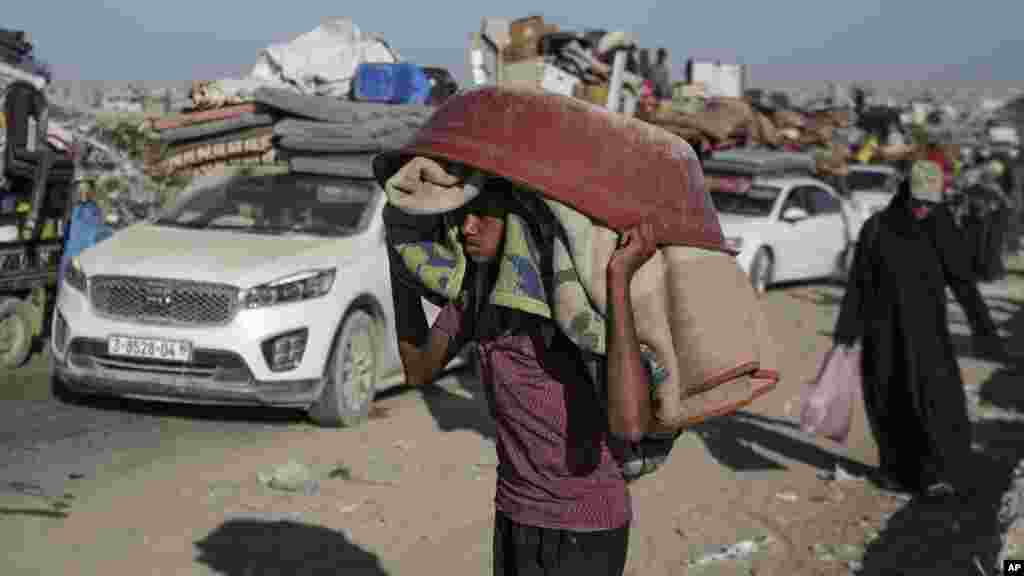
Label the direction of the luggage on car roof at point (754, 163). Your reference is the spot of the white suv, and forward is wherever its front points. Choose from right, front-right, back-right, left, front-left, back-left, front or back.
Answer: back

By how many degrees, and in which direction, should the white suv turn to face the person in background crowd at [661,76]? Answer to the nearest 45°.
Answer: approximately 180°

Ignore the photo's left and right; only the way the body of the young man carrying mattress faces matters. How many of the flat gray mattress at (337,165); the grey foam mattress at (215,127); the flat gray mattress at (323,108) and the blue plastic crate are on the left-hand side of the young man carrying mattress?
0

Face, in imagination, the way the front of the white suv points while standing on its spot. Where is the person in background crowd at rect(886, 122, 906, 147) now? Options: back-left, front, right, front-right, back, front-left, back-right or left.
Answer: back

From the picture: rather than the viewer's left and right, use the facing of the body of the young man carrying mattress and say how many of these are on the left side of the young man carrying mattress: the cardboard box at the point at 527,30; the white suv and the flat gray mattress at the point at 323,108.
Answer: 0

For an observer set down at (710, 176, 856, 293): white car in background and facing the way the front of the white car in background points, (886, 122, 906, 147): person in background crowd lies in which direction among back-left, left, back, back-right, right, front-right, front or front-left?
back-right

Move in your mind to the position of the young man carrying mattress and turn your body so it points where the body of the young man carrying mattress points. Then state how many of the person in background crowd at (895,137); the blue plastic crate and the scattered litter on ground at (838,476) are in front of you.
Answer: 0

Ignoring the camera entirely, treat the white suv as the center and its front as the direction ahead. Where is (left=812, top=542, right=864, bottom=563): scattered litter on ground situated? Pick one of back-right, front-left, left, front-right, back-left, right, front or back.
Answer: left

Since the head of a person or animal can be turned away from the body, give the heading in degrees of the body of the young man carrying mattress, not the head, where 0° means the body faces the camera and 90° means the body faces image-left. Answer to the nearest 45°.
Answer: approximately 45°

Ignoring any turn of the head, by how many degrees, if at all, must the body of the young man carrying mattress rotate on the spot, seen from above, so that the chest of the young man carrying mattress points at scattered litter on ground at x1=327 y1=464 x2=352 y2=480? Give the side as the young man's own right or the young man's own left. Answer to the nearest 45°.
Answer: approximately 135° to the young man's own right

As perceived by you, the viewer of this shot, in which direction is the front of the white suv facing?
facing the viewer and to the left of the viewer

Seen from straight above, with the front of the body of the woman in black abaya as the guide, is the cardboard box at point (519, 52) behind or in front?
behind

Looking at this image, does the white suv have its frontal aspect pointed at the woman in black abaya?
no

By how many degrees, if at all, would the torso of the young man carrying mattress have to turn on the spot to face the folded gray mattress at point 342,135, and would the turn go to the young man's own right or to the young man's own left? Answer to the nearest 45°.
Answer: approximately 135° to the young man's own right
